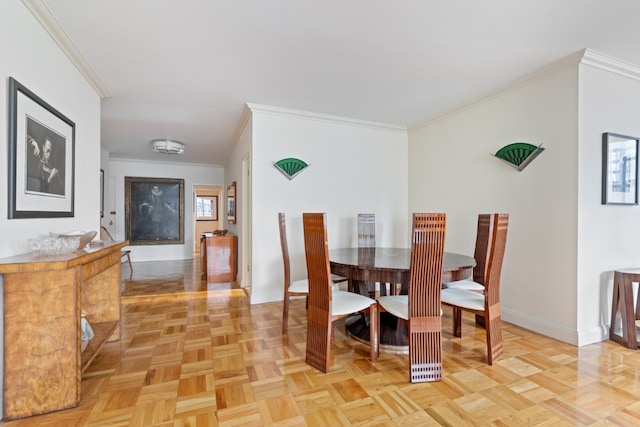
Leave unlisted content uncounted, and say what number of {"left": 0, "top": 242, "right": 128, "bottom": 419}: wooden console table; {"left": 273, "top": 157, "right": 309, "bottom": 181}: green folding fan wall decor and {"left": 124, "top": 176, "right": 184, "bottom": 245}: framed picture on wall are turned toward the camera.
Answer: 2

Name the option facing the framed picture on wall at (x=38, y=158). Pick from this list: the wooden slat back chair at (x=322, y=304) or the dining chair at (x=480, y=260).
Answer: the dining chair

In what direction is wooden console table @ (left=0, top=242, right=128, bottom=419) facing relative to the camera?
to the viewer's right

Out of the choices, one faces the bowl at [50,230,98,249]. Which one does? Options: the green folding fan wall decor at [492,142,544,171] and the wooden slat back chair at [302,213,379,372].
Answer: the green folding fan wall decor

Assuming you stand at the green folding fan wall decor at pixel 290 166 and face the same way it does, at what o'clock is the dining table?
The dining table is roughly at 11 o'clock from the green folding fan wall decor.

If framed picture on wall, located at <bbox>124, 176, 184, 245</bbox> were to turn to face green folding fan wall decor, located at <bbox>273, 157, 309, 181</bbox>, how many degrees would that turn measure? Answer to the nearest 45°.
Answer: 0° — it already faces it

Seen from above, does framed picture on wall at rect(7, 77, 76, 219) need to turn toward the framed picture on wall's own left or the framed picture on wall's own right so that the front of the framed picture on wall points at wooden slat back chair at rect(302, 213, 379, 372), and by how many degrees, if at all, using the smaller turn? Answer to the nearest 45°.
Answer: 0° — it already faces it

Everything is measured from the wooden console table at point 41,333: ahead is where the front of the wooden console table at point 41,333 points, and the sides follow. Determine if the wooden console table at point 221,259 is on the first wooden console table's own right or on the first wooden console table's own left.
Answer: on the first wooden console table's own left

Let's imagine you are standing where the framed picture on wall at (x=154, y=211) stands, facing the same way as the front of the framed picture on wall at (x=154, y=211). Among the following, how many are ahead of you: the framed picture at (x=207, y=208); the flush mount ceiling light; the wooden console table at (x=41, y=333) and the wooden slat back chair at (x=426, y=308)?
3
